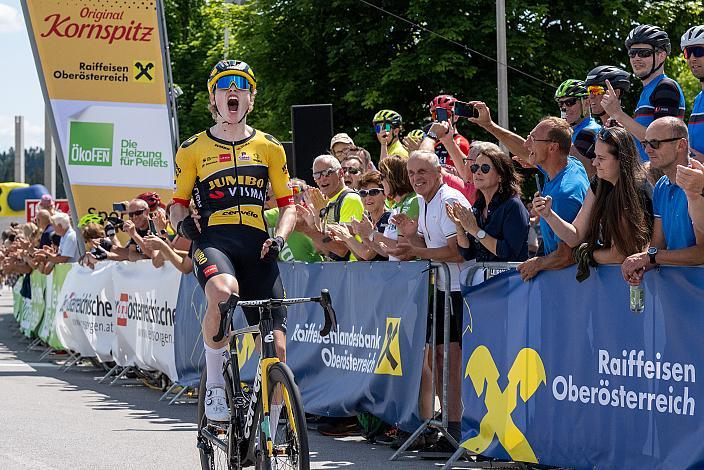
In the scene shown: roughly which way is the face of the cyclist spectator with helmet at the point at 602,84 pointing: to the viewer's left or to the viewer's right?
to the viewer's left

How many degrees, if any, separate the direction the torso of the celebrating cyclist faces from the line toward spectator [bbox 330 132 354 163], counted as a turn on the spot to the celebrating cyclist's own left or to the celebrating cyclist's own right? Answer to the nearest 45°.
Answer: approximately 180°

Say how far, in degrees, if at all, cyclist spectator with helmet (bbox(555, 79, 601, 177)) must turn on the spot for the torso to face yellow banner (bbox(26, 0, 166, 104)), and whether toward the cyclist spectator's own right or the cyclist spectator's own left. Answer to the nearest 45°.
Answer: approximately 90° to the cyclist spectator's own right

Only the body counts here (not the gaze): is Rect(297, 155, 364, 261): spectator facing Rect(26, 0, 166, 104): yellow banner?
no

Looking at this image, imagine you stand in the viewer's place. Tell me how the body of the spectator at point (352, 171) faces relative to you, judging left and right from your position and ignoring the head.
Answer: facing the viewer and to the left of the viewer

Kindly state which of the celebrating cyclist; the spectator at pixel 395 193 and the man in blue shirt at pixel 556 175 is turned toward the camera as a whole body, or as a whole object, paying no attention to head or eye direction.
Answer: the celebrating cyclist

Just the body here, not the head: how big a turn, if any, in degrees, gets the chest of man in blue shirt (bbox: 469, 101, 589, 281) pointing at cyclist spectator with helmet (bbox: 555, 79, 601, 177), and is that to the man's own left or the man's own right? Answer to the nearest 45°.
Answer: approximately 90° to the man's own right

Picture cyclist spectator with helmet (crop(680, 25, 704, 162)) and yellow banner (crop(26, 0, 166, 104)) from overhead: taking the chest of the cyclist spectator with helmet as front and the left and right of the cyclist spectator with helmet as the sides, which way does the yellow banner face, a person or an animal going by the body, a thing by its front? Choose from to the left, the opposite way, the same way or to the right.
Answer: to the left

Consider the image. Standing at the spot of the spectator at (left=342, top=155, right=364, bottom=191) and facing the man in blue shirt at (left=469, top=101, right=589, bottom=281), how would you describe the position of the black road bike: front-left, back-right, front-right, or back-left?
front-right
